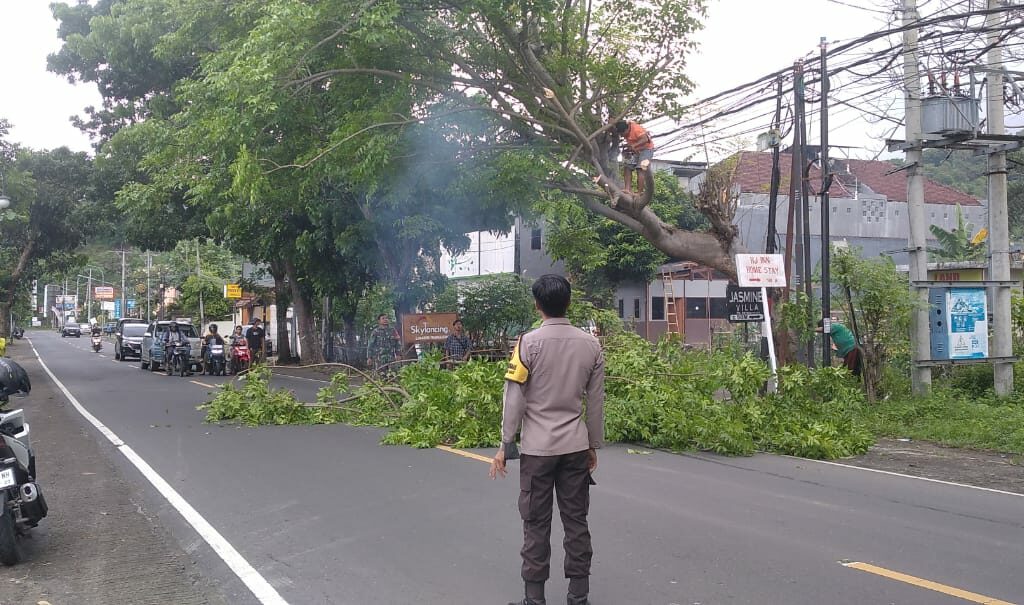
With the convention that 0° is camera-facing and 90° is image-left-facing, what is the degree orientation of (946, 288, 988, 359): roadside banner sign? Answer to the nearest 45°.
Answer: approximately 0°

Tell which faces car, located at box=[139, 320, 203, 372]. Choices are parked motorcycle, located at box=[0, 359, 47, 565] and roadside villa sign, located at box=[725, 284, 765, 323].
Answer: the parked motorcycle

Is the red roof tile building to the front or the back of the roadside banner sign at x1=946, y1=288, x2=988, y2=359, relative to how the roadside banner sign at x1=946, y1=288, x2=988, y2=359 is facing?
to the back

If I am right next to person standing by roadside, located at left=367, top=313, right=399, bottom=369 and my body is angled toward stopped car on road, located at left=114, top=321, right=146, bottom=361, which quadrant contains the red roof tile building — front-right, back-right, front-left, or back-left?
back-right

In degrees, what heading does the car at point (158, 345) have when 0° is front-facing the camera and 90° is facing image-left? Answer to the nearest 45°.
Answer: approximately 0°

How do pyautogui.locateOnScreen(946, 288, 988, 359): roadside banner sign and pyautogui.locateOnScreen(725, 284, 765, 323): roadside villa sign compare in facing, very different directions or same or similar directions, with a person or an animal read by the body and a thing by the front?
same or similar directions

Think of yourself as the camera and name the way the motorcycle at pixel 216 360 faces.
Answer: facing the viewer

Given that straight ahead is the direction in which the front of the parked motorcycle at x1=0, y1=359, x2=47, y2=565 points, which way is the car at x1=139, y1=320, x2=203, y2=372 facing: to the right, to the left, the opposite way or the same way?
the opposite way

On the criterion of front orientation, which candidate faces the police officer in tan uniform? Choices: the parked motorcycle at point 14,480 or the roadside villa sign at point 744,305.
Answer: the roadside villa sign

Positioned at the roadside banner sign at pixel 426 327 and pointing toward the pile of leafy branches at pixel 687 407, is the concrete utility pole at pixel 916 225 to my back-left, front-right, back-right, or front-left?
front-left

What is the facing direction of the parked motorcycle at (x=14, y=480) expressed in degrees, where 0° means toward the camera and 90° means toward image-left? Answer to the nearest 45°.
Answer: approximately 180°

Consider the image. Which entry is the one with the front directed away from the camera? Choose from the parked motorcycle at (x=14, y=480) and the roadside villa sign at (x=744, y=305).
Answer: the parked motorcycle

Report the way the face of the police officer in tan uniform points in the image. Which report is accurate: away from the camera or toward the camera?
away from the camera

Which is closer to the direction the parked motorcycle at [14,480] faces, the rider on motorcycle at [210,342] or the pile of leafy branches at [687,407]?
the rider on motorcycle

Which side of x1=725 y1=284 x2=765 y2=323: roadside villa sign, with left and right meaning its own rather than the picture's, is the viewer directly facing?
front
